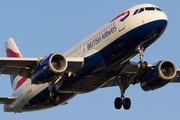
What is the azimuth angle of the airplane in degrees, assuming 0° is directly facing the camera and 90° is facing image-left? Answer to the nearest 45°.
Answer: approximately 315°
